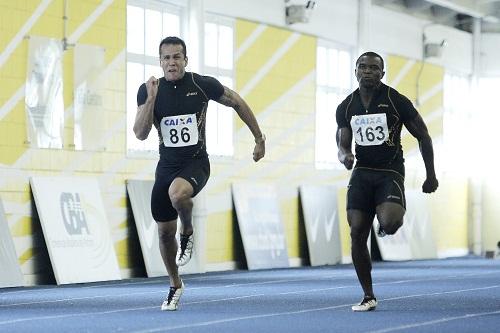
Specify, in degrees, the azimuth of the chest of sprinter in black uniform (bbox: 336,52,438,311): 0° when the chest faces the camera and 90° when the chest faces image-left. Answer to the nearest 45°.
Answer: approximately 45°

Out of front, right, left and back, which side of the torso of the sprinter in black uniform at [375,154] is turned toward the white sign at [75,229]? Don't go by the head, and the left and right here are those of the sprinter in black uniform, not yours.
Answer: right

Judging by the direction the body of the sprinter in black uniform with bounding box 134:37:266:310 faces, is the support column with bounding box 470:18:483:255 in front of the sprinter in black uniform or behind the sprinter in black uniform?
behind

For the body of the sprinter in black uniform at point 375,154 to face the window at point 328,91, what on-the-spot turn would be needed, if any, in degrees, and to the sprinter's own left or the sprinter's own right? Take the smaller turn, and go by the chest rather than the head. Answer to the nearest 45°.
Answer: approximately 135° to the sprinter's own right

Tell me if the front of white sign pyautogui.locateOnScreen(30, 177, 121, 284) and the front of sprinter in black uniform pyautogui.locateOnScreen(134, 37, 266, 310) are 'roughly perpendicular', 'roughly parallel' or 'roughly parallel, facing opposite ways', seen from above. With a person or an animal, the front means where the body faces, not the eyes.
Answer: roughly perpendicular

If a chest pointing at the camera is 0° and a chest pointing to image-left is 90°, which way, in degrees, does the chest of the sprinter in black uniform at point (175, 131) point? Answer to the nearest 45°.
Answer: approximately 45°

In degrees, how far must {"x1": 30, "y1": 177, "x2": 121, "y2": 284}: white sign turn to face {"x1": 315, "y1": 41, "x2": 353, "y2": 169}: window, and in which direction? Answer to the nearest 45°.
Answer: approximately 90° to its left

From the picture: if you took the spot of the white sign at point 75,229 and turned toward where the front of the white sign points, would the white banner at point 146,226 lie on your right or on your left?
on your left

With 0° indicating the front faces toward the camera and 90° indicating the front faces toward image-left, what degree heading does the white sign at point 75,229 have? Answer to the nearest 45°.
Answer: approximately 315°

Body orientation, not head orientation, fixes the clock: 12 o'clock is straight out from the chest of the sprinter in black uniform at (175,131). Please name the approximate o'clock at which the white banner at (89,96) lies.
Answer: The white banner is roughly at 4 o'clock from the sprinter in black uniform.
